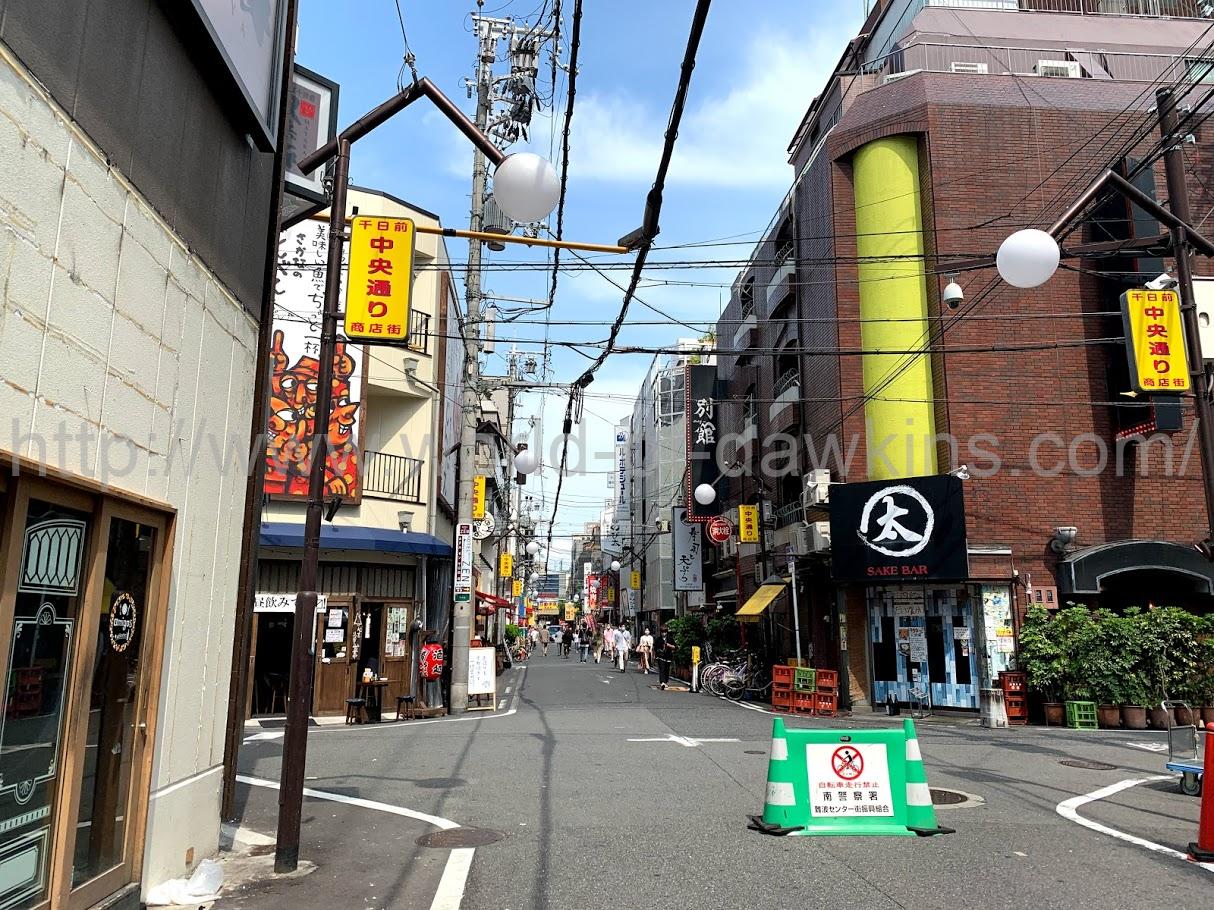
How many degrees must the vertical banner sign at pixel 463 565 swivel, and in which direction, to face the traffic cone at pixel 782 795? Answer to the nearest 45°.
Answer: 0° — it already faces it

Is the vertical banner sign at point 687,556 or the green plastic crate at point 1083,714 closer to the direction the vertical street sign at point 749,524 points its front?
the green plastic crate

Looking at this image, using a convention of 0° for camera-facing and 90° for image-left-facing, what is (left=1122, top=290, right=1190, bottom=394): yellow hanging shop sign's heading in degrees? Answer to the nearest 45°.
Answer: approximately 0°

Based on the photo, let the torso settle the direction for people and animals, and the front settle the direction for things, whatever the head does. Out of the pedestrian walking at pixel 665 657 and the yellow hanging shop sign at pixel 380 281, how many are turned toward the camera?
2

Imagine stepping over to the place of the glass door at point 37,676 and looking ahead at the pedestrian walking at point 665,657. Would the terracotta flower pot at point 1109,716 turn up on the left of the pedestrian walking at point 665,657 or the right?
right
